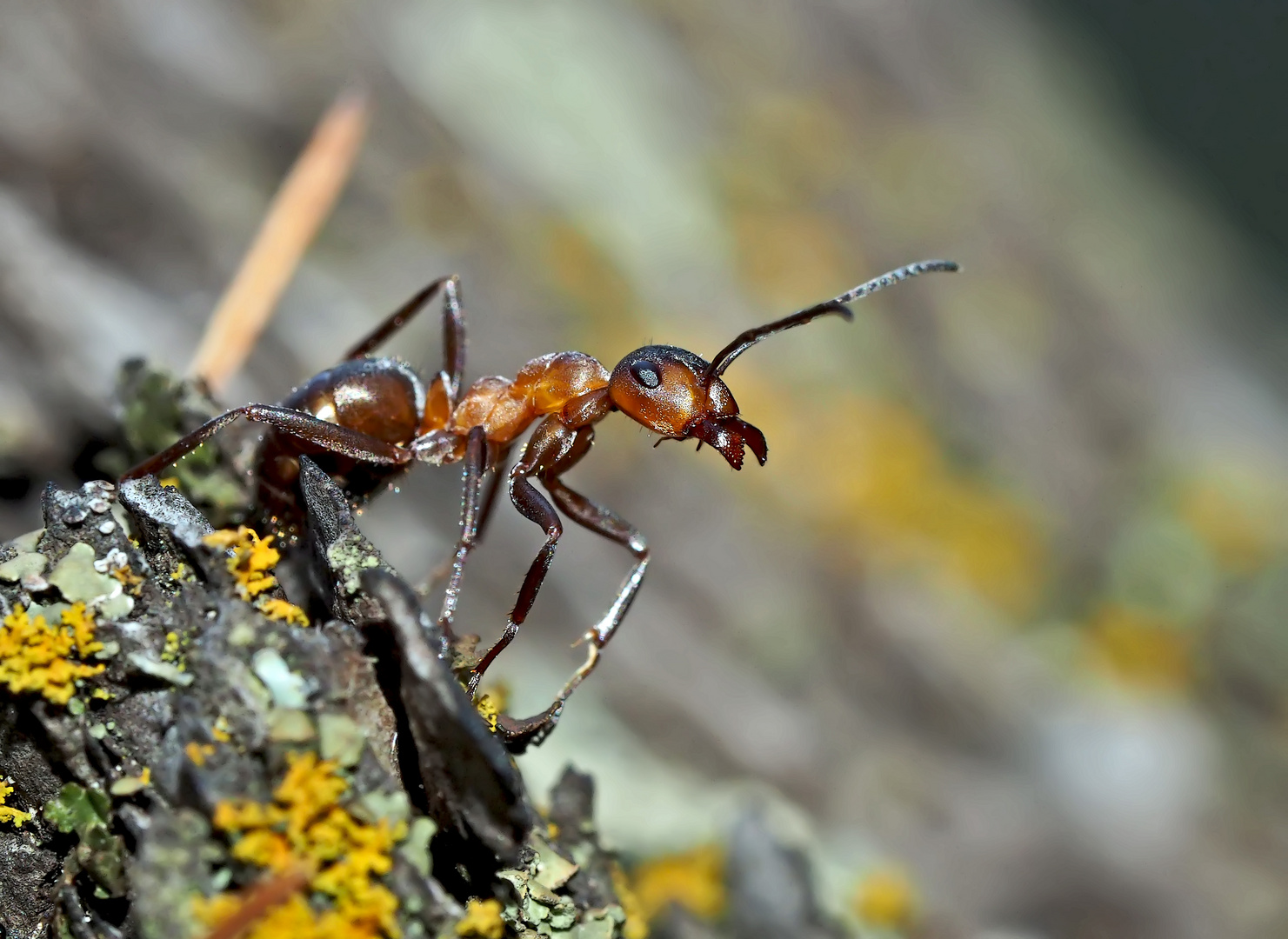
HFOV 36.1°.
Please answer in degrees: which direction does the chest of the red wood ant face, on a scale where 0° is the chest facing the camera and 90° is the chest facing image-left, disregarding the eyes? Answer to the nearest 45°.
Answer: approximately 270°

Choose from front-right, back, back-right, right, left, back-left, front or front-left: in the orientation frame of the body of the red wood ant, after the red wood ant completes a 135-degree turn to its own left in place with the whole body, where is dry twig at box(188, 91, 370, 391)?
front

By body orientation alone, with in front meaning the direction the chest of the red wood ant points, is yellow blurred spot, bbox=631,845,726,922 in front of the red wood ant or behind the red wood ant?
in front
